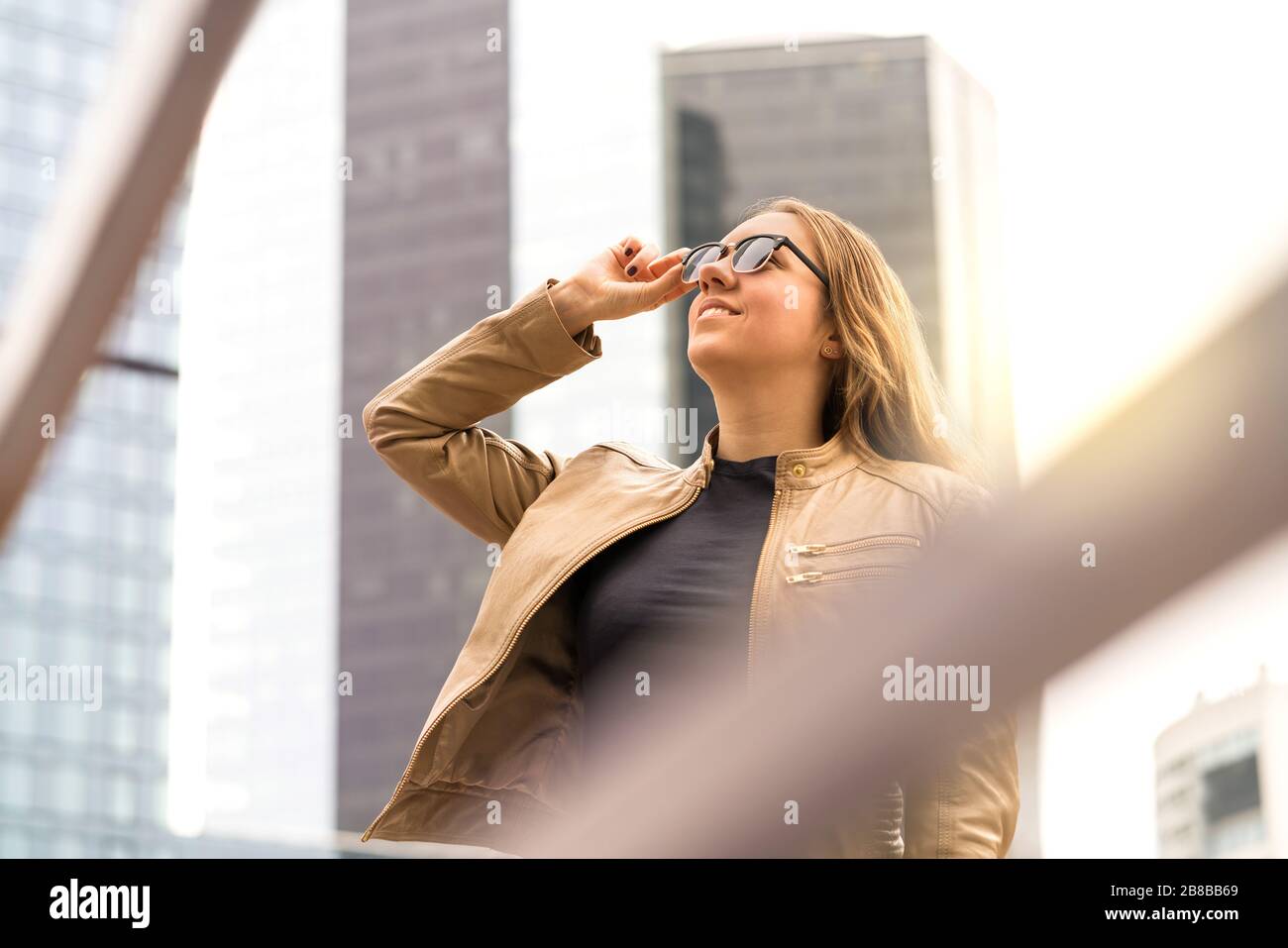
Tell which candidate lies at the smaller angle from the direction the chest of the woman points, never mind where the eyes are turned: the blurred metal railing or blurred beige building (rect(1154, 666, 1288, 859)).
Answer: the blurred metal railing

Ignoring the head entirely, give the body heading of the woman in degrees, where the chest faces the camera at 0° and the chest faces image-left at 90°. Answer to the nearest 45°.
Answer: approximately 45°

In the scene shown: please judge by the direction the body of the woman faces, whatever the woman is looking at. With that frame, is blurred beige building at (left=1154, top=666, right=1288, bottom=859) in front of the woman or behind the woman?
behind

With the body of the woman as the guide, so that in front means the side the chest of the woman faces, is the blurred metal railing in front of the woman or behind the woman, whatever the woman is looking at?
in front
